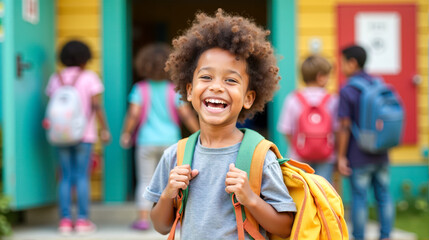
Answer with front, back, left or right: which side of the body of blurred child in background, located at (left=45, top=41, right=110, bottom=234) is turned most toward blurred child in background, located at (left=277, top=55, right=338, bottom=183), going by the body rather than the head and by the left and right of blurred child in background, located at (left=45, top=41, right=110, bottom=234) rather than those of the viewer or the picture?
right

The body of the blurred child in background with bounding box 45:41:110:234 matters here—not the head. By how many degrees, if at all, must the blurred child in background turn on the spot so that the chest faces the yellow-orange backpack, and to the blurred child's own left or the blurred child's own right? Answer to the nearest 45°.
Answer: approximately 135° to the blurred child's own right

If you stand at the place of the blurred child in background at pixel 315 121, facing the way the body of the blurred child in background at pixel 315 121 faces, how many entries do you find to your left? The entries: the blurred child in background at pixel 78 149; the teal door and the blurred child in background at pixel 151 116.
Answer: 3

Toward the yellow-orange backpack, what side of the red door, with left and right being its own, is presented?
front

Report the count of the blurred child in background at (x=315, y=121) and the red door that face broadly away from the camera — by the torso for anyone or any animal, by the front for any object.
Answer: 1

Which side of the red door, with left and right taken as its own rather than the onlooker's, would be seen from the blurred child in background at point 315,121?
front

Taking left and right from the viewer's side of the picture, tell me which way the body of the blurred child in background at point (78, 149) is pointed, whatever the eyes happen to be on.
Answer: facing away from the viewer and to the right of the viewer

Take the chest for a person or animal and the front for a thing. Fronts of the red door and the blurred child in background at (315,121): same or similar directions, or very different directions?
very different directions

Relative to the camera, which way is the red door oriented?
toward the camera

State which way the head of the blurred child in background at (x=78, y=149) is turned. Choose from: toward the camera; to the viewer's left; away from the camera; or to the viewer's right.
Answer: away from the camera

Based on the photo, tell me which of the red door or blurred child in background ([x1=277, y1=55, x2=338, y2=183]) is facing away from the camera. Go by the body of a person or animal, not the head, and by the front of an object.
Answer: the blurred child in background

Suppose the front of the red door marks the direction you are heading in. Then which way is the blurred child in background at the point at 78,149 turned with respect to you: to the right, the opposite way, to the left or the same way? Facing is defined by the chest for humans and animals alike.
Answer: the opposite way

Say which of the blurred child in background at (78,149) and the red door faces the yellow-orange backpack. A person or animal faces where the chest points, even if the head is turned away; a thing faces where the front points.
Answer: the red door

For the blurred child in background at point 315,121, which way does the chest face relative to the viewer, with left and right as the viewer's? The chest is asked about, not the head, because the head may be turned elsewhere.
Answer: facing away from the viewer

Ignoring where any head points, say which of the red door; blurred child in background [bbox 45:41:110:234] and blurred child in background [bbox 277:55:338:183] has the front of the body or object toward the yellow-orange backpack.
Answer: the red door

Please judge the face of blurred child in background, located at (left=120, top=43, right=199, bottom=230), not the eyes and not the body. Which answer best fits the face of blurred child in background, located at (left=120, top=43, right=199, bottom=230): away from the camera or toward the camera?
away from the camera
